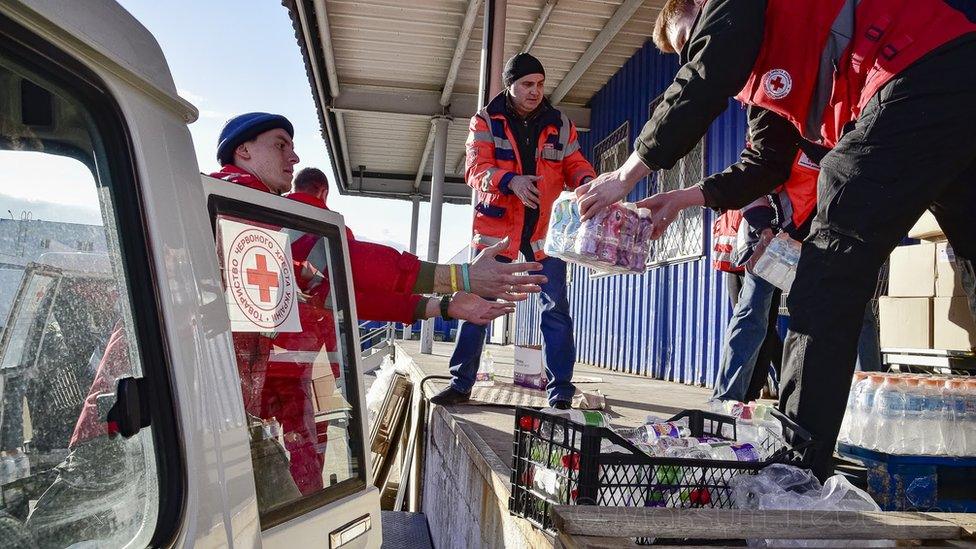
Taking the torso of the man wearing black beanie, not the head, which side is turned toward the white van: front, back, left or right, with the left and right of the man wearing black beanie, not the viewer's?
front

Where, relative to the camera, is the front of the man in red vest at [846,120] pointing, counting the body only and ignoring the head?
to the viewer's left

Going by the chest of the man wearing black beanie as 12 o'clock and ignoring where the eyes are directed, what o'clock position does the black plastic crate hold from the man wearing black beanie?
The black plastic crate is roughly at 12 o'clock from the man wearing black beanie.

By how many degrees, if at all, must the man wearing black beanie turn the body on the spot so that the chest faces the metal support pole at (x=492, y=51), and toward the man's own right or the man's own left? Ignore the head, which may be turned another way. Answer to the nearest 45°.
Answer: approximately 180°

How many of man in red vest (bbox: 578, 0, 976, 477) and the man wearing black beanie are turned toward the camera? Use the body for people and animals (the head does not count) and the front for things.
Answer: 1

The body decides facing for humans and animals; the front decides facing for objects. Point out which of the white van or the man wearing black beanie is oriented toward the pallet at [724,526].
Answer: the man wearing black beanie

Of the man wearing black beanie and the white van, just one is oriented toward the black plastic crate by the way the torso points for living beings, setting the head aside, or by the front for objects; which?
the man wearing black beanie
